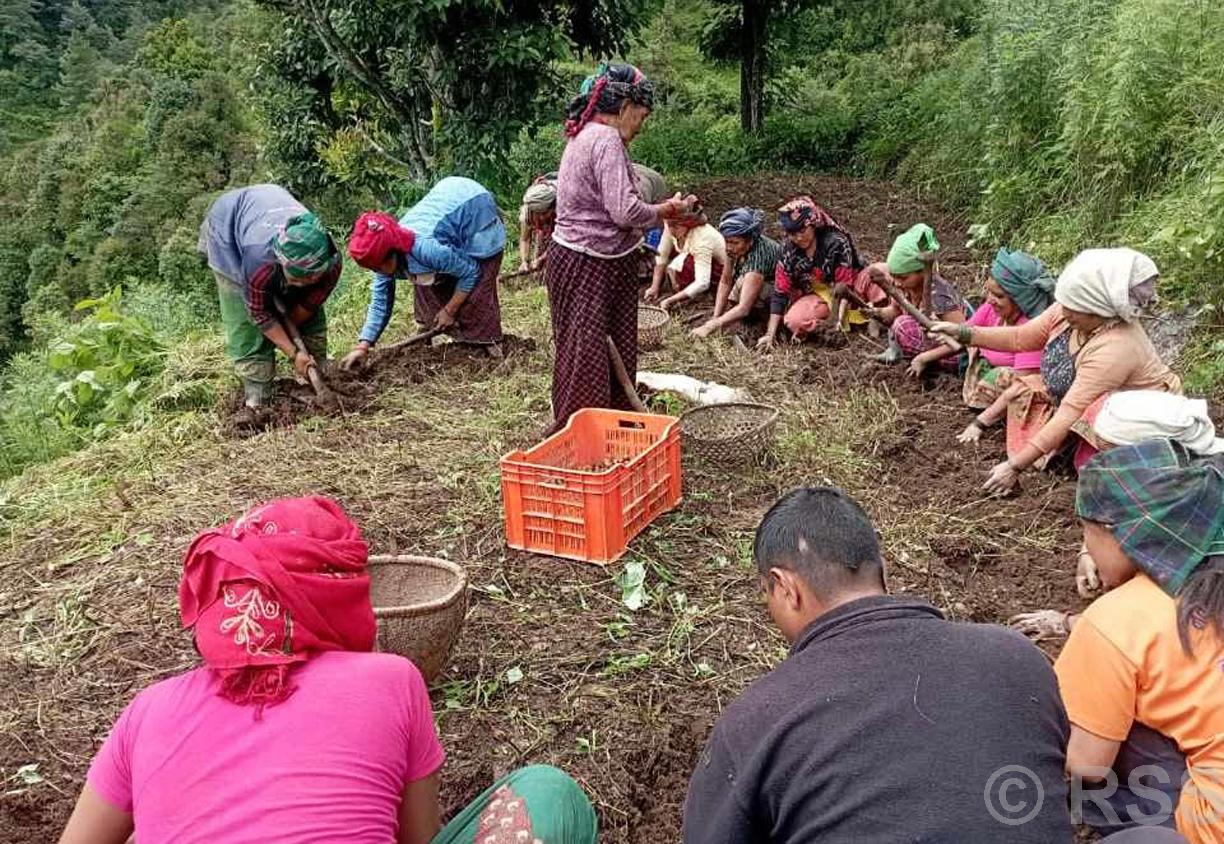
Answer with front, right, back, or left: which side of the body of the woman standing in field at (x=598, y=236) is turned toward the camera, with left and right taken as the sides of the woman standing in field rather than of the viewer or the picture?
right

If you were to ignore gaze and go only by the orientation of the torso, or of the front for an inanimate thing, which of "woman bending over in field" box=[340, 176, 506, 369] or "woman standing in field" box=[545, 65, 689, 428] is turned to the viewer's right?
"woman standing in field" box=[545, 65, 689, 428]

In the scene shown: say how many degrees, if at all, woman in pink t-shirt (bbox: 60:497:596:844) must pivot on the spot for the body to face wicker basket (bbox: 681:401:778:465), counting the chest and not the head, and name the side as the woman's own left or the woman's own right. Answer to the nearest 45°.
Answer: approximately 45° to the woman's own right

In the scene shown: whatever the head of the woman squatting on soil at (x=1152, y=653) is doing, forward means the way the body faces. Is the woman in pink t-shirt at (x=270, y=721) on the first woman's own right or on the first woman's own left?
on the first woman's own left

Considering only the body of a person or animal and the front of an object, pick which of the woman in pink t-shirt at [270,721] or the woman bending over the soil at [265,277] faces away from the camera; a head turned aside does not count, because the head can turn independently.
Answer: the woman in pink t-shirt

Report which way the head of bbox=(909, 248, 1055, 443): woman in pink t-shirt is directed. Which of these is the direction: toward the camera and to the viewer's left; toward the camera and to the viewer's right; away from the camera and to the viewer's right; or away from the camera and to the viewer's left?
toward the camera and to the viewer's left

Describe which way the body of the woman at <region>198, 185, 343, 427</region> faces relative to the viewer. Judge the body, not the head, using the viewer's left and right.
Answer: facing the viewer and to the right of the viewer

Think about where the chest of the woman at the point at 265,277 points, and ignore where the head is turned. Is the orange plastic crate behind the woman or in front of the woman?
in front

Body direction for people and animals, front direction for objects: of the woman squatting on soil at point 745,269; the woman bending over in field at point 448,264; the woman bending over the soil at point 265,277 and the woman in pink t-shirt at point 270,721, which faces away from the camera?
the woman in pink t-shirt

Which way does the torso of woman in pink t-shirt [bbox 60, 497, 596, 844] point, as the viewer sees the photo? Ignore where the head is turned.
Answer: away from the camera

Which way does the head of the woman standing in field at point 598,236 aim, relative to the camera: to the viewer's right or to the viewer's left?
to the viewer's right

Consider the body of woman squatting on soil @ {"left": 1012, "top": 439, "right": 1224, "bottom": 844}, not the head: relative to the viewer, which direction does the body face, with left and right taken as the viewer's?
facing away from the viewer and to the left of the viewer

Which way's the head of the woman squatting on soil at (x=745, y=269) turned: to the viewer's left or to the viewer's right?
to the viewer's left
